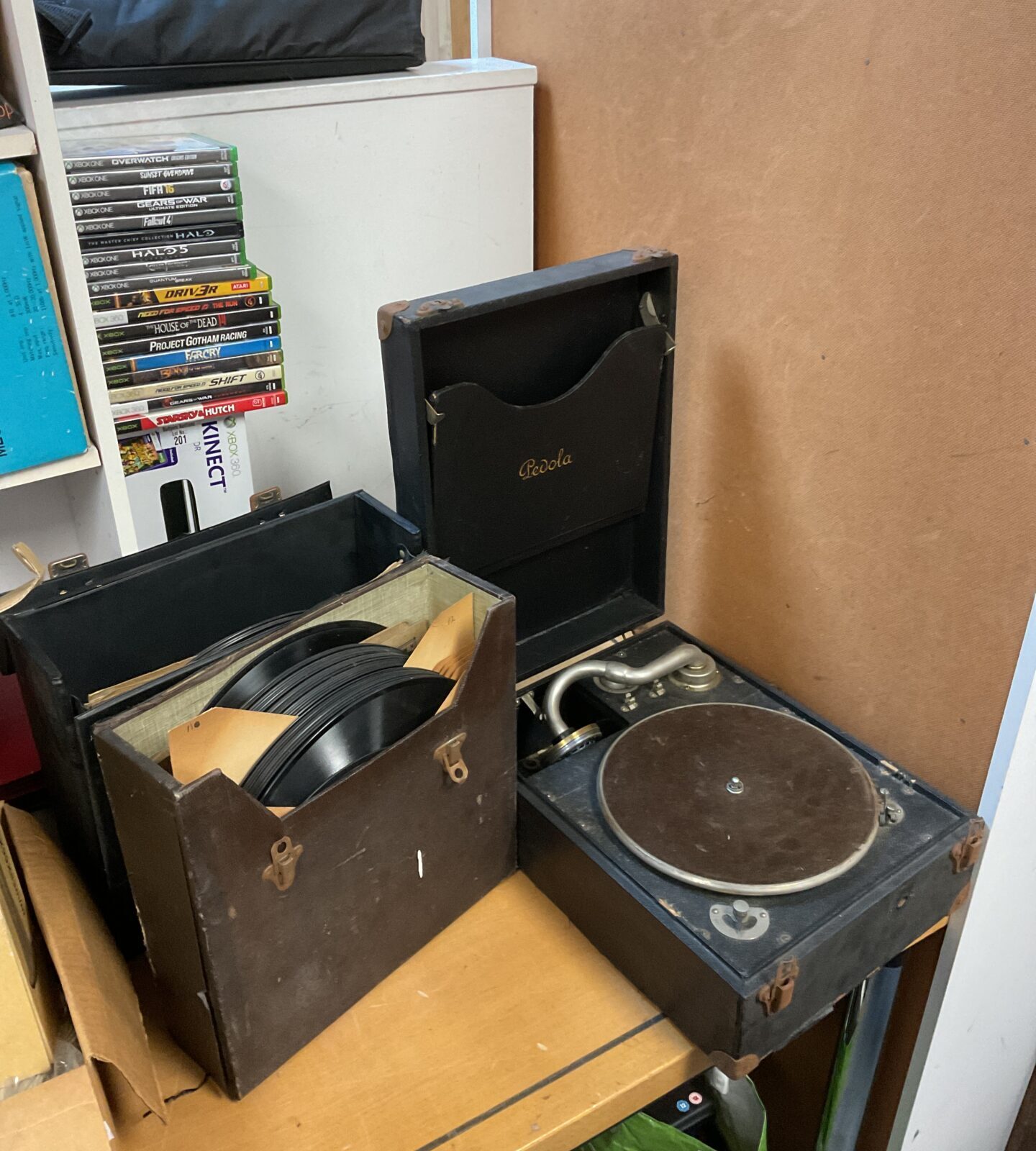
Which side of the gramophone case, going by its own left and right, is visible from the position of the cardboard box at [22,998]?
right

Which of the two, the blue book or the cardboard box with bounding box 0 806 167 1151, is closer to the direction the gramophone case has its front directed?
the cardboard box

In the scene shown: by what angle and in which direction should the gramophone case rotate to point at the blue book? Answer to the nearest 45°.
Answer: approximately 135° to its right

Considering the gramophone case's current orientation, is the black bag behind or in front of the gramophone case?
behind

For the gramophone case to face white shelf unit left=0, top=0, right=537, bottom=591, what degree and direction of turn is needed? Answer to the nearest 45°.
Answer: approximately 180°

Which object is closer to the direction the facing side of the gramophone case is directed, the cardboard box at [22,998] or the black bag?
the cardboard box
